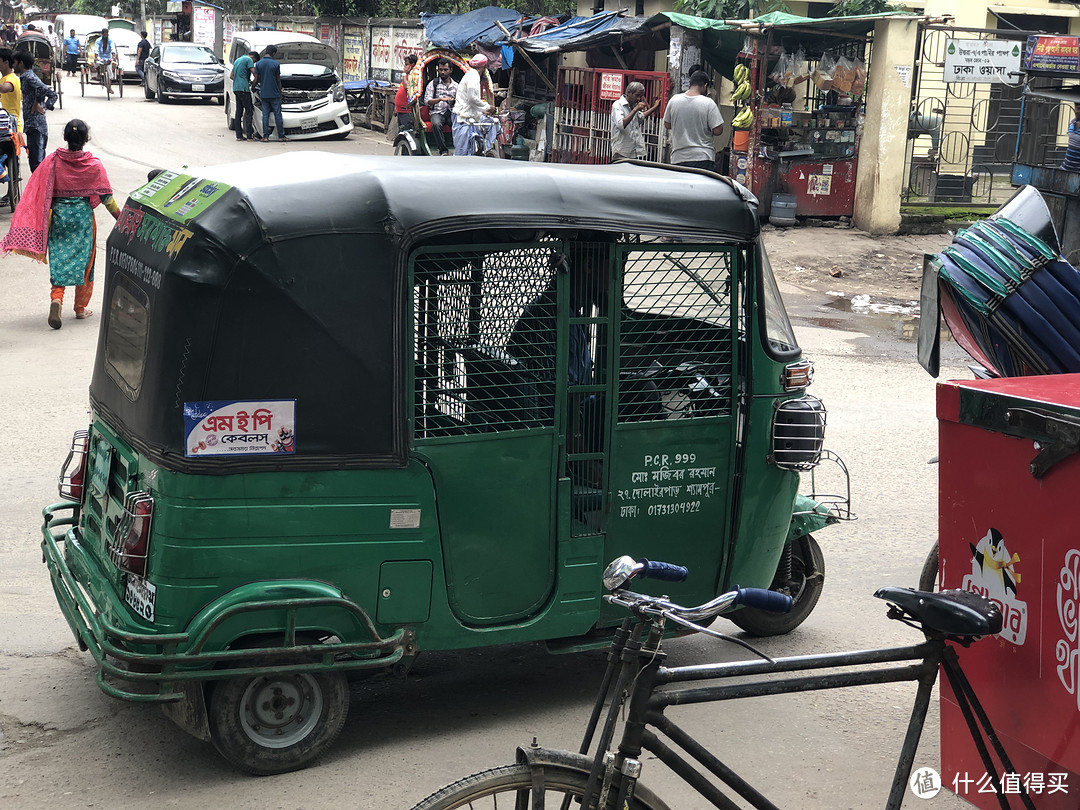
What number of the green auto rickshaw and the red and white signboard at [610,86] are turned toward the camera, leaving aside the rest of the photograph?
1

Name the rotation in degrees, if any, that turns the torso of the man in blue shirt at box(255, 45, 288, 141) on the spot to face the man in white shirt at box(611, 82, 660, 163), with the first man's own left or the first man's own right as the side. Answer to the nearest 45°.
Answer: approximately 135° to the first man's own right

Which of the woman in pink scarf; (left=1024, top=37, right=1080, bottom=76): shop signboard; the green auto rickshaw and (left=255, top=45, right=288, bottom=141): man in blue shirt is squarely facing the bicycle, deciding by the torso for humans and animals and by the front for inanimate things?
the shop signboard

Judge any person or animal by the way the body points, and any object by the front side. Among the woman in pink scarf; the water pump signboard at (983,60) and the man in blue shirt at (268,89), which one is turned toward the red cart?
the water pump signboard

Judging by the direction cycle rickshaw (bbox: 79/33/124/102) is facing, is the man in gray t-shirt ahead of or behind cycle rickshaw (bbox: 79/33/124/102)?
ahead

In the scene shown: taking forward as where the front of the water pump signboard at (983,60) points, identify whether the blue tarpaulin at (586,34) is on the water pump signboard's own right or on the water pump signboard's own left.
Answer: on the water pump signboard's own right

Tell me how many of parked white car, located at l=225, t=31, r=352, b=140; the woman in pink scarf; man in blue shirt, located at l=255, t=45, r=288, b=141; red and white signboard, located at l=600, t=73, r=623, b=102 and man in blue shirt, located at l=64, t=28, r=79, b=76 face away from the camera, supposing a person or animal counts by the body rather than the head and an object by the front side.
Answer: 2

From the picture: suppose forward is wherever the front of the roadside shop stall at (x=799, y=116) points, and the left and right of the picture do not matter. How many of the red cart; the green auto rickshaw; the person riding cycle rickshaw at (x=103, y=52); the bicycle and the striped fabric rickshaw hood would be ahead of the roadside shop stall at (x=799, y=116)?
4

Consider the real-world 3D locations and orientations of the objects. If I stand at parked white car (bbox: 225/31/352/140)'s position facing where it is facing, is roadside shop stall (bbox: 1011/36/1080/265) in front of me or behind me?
in front

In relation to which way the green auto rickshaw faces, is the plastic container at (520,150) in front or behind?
in front

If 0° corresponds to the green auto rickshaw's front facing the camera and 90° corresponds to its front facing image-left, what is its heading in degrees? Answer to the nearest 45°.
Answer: approximately 225°

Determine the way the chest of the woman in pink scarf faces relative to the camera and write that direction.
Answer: away from the camera

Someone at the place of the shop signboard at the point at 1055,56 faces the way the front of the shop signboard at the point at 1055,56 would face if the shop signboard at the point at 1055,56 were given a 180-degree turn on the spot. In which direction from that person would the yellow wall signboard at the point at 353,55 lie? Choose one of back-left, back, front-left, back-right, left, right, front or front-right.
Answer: front-left

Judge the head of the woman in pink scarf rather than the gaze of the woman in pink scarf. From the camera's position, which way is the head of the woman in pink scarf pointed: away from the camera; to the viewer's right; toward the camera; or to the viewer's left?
away from the camera
